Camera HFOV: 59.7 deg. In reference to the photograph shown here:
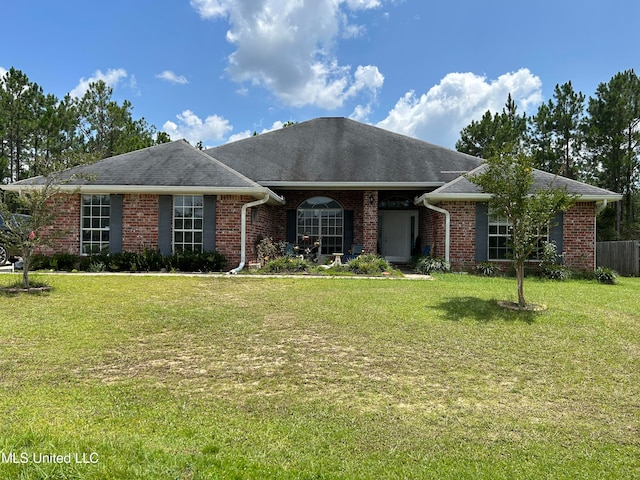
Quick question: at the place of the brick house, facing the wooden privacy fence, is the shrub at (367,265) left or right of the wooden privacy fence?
right

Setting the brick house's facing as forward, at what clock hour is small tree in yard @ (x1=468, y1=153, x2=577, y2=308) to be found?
The small tree in yard is roughly at 11 o'clock from the brick house.

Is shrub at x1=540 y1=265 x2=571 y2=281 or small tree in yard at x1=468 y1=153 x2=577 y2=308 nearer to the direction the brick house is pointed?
the small tree in yard

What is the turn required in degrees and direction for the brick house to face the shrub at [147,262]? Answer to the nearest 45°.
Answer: approximately 90° to its right

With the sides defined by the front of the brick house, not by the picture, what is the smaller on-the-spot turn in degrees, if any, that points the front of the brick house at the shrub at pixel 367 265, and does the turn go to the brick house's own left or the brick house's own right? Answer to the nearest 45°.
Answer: approximately 45° to the brick house's own left

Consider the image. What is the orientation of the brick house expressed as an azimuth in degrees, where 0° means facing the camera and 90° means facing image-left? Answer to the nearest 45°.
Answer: approximately 0°
